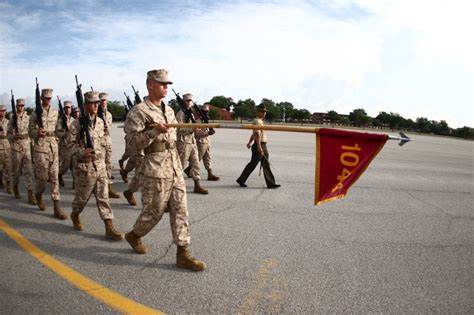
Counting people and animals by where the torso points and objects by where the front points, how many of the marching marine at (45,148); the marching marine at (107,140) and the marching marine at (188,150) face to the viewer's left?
0

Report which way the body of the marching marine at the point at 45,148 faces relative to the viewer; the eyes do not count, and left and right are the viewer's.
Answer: facing the viewer and to the right of the viewer

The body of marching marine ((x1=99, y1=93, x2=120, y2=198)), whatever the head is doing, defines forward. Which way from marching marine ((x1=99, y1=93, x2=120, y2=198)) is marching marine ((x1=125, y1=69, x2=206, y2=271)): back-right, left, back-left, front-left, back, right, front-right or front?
front-right

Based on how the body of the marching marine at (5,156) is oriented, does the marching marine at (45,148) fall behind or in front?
in front

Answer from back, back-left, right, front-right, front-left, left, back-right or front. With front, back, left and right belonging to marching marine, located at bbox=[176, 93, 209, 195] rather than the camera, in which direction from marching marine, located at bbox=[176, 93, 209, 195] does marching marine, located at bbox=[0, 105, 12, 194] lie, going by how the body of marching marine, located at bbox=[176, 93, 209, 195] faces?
back-right

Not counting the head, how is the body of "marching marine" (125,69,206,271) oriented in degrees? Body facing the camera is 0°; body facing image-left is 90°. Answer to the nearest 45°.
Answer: approximately 315°

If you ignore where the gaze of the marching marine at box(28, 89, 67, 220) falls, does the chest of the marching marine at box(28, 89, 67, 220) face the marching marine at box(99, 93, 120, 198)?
no

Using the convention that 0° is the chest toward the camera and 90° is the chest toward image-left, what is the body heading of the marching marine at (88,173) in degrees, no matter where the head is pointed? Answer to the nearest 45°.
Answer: approximately 315°

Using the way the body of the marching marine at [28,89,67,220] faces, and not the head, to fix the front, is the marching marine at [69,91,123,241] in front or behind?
in front

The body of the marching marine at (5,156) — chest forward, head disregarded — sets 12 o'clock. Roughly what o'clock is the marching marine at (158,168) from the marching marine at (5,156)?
the marching marine at (158,168) is roughly at 1 o'clock from the marching marine at (5,156).

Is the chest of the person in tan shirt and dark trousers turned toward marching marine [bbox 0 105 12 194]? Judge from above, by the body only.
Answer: no

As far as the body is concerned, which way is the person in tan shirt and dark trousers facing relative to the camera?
to the viewer's right

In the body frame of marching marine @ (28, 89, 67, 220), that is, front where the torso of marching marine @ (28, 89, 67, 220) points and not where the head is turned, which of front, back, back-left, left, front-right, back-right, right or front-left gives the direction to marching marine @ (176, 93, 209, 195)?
front-left
